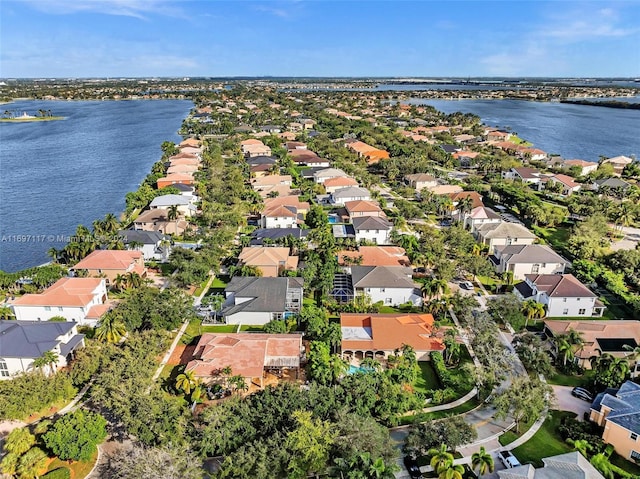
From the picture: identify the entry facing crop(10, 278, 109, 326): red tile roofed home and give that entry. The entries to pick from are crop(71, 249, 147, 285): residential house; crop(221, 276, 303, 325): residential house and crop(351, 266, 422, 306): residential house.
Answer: crop(221, 276, 303, 325): residential house

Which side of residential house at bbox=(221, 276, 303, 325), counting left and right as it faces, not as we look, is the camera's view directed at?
left

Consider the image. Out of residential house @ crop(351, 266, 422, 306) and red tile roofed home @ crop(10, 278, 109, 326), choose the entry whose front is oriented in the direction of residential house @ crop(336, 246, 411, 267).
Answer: the red tile roofed home

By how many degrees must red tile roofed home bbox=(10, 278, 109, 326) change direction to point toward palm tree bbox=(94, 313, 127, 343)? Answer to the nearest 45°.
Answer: approximately 90° to its right

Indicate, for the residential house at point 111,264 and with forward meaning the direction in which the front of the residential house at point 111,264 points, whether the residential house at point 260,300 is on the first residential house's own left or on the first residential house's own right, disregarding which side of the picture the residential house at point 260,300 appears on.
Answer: on the first residential house's own right

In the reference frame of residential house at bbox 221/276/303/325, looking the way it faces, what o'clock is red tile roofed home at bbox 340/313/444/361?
The red tile roofed home is roughly at 7 o'clock from the residential house.

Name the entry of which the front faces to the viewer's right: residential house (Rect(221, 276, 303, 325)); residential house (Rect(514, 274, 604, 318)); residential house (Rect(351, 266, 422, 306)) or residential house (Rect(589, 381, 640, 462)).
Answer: residential house (Rect(351, 266, 422, 306))

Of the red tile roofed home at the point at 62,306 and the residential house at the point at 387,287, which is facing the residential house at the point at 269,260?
the red tile roofed home

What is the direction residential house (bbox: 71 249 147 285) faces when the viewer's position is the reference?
facing to the right of the viewer

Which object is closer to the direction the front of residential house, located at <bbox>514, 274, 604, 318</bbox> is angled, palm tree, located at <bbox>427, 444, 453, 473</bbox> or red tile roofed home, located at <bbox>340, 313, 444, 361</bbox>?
the red tile roofed home

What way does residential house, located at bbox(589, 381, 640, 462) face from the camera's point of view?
to the viewer's left

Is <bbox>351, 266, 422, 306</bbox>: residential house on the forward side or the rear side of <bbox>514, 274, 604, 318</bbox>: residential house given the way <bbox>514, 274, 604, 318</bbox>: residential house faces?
on the forward side

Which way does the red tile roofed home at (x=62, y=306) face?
to the viewer's right

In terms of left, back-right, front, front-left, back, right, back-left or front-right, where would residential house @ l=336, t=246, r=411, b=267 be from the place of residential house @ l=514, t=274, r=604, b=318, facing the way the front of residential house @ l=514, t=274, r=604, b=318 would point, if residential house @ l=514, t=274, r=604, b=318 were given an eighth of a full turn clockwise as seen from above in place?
front-left

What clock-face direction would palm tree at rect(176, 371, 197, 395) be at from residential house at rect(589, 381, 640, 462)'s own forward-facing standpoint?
The palm tree is roughly at 11 o'clock from the residential house.

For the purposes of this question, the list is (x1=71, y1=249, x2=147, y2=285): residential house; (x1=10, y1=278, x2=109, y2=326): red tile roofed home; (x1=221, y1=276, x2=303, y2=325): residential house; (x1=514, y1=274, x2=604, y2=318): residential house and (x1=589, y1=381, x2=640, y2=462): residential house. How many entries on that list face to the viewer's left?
3

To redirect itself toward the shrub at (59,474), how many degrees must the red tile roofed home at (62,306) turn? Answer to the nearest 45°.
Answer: approximately 90° to its right

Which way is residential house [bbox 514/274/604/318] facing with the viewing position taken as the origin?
facing to the left of the viewer

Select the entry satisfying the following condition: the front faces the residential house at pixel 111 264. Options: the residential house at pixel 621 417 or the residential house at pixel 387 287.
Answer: the residential house at pixel 621 417
